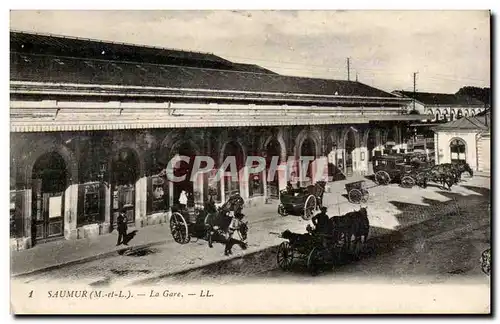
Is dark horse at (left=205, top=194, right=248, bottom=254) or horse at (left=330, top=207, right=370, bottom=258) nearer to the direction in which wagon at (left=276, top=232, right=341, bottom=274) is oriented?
the horse

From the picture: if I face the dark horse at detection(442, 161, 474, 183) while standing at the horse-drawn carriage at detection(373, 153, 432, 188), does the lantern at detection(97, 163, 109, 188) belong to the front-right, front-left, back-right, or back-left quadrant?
back-right

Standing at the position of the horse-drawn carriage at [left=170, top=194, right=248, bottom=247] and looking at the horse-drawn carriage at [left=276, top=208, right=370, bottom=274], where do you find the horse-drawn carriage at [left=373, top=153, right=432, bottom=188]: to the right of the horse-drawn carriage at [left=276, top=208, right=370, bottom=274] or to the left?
left

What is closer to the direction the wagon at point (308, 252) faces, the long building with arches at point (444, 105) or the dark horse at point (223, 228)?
the long building with arches

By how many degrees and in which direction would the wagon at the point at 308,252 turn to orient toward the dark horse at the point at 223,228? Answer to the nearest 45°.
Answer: approximately 135° to its left

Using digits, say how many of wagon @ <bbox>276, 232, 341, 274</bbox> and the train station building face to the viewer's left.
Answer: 0

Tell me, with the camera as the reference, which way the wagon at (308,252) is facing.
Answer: facing away from the viewer and to the right of the viewer
